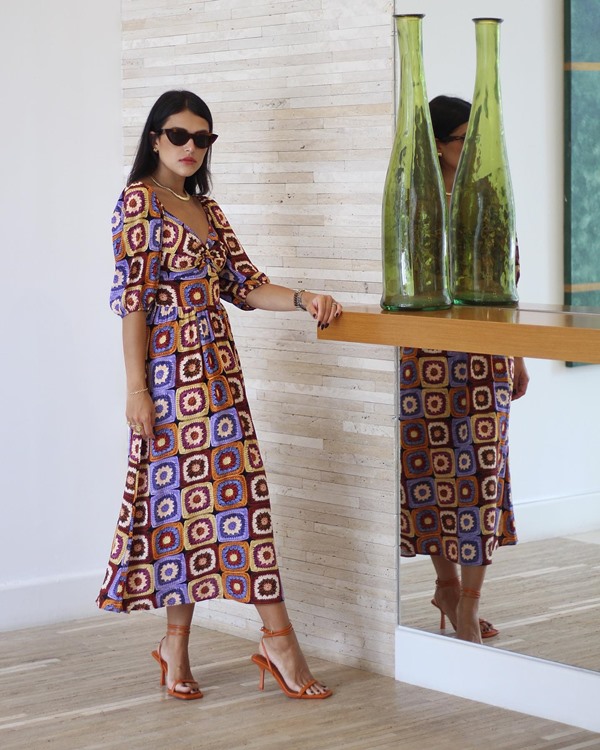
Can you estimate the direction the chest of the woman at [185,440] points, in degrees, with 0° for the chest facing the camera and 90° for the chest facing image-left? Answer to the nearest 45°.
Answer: approximately 315°

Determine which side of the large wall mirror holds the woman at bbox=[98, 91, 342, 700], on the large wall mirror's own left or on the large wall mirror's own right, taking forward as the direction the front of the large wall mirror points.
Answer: on the large wall mirror's own right

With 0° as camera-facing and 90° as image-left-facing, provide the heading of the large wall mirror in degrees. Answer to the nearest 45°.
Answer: approximately 45°
